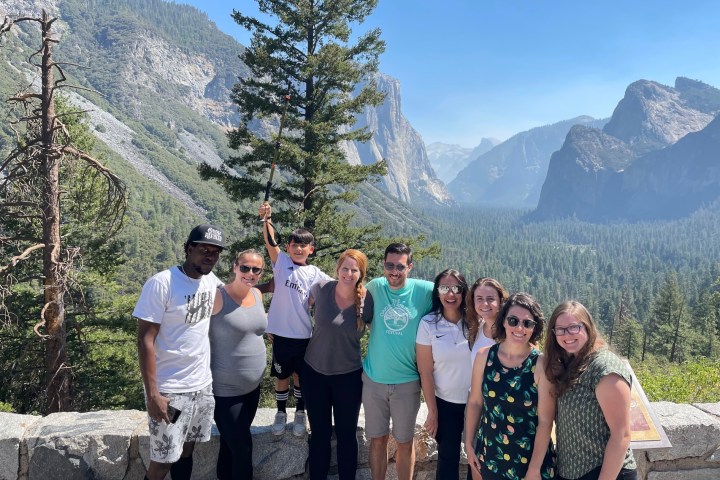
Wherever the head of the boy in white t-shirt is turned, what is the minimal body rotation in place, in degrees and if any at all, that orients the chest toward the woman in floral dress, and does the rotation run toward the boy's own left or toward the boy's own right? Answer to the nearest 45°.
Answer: approximately 45° to the boy's own left

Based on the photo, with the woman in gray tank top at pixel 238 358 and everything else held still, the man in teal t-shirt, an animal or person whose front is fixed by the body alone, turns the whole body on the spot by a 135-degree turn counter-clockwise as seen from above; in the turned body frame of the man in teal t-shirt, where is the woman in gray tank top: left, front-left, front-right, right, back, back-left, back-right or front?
back-left

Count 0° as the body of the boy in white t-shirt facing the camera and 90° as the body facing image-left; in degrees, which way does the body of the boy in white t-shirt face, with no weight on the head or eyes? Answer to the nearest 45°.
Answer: approximately 0°

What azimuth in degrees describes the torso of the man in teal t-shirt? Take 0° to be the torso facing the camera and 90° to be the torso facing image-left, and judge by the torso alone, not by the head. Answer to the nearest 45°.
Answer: approximately 0°

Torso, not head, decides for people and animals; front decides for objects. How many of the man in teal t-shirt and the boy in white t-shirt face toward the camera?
2
